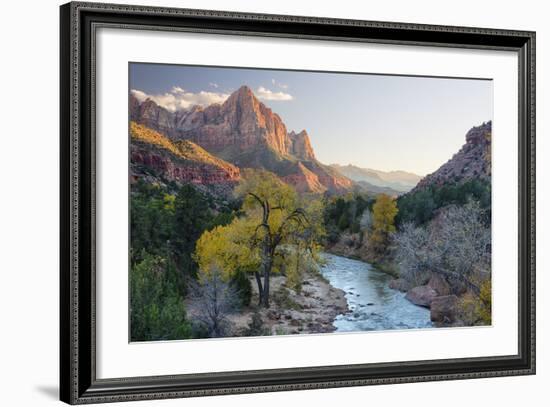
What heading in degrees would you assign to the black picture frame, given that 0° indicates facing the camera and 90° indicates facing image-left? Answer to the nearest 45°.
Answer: approximately 315°
